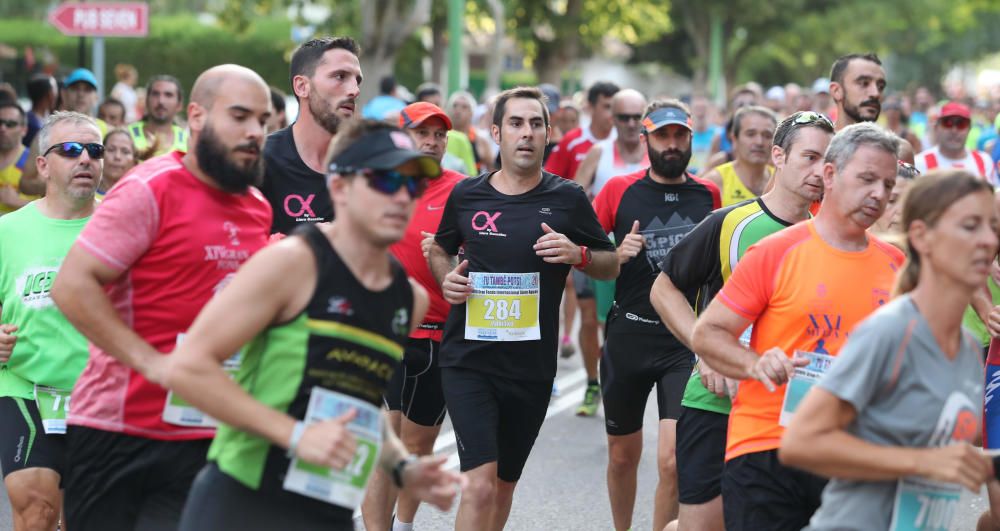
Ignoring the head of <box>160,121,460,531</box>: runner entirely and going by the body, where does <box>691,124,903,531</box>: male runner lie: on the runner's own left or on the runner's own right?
on the runner's own left

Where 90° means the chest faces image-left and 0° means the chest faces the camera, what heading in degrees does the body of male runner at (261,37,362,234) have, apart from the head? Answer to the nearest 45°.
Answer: approximately 315°

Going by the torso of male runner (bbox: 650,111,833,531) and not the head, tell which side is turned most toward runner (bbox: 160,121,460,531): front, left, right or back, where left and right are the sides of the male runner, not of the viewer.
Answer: right

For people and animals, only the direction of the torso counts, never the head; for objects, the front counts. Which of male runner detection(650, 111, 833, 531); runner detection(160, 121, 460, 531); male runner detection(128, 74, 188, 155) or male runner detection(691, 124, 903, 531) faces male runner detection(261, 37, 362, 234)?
male runner detection(128, 74, 188, 155)

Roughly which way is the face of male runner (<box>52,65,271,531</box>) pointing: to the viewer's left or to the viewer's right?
to the viewer's right

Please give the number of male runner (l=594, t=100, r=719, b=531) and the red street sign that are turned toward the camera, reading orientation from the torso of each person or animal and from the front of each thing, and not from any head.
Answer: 2
